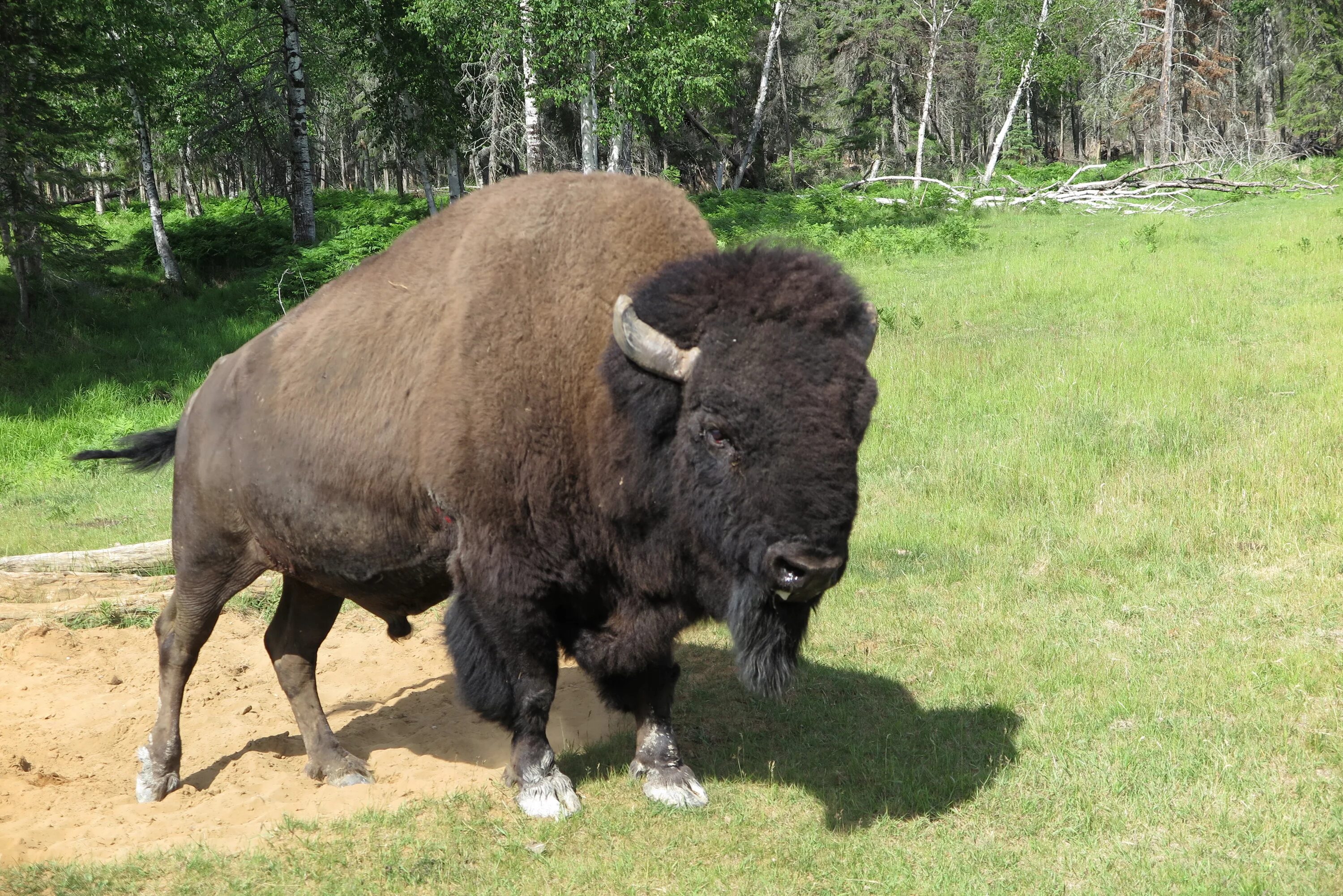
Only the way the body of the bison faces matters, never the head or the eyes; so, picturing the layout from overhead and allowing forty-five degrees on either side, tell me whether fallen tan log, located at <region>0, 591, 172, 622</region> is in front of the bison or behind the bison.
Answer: behind

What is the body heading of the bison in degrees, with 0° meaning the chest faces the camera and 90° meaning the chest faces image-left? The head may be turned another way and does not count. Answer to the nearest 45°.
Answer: approximately 315°

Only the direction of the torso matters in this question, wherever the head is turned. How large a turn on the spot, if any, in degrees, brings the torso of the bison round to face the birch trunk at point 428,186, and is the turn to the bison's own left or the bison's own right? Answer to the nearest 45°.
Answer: approximately 135° to the bison's own left

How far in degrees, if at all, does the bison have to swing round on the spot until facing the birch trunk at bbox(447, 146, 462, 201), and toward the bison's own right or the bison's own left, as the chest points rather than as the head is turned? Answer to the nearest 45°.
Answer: approximately 135° to the bison's own left

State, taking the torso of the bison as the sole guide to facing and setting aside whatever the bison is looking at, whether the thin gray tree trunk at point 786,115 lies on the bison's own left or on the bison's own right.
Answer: on the bison's own left

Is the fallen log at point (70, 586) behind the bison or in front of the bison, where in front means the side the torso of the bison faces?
behind

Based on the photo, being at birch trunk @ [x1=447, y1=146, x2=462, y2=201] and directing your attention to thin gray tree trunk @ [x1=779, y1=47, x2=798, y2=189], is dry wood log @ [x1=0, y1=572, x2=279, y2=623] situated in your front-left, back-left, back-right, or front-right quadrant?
back-right
